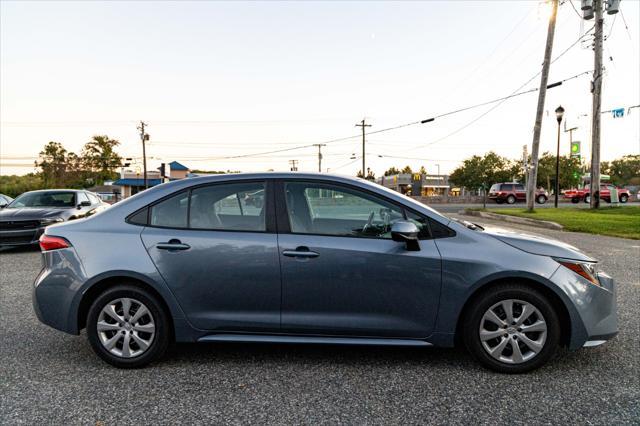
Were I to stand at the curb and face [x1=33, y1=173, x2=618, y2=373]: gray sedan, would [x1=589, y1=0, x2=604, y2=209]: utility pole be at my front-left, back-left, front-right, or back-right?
back-left

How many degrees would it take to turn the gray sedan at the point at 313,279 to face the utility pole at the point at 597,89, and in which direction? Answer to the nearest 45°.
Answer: approximately 45° to its left

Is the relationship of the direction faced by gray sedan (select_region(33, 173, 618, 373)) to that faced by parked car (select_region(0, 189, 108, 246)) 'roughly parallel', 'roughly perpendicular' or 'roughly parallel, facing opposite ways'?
roughly perpendicular

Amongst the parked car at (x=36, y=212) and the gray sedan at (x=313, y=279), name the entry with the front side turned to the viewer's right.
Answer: the gray sedan

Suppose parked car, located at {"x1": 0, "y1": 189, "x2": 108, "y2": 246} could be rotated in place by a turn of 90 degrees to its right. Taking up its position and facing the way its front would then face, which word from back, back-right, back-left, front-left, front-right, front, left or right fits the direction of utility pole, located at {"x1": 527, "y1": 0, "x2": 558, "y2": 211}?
back-right

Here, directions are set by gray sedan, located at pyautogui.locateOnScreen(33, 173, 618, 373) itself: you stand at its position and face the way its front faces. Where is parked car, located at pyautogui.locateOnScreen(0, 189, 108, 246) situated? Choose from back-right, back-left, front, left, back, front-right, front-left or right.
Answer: back-left

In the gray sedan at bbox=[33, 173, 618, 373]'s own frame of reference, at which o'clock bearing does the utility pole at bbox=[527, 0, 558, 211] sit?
The utility pole is roughly at 10 o'clock from the gray sedan.

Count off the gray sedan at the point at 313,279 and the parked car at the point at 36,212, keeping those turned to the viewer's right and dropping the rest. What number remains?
1

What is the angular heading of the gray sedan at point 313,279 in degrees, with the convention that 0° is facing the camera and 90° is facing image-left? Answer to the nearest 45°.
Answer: approximately 270°

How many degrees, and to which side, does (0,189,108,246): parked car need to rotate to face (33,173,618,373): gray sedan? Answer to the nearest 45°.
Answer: approximately 45° to its left

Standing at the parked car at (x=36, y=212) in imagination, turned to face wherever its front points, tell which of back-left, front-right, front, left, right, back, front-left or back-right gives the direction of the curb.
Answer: back-left

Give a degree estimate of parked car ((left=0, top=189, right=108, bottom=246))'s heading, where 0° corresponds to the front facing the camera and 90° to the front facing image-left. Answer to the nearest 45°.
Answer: approximately 45°

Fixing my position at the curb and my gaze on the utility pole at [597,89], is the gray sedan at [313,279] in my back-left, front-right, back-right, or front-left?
back-right

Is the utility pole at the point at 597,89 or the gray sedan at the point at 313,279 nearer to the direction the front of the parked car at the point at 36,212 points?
the gray sedan

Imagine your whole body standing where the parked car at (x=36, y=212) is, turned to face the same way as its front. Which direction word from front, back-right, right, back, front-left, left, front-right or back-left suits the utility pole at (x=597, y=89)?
back-left

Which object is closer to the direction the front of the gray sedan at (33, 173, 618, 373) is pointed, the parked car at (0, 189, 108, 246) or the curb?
the curb
